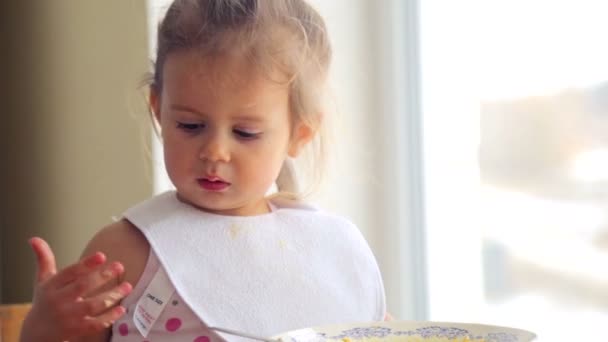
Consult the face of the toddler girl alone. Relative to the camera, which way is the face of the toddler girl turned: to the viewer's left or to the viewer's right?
to the viewer's left

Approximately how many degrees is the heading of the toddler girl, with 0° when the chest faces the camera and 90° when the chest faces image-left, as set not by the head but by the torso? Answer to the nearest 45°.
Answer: approximately 0°
